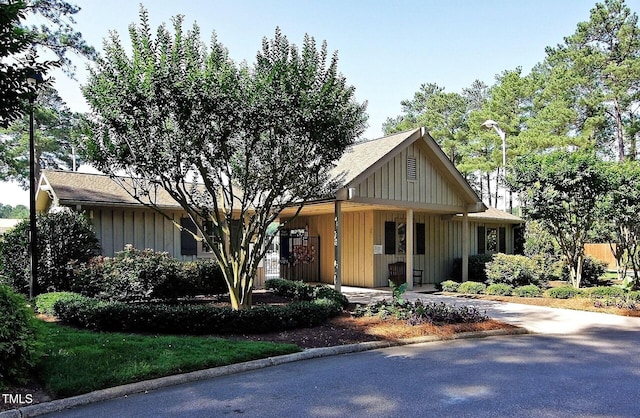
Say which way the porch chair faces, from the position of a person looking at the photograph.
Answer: facing the viewer and to the right of the viewer

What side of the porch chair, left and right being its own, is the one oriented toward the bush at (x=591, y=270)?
left

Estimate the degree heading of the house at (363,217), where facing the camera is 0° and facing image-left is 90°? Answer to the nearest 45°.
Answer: approximately 315°

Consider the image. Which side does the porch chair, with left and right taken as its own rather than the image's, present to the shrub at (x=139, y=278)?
right

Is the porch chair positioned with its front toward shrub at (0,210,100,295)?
no

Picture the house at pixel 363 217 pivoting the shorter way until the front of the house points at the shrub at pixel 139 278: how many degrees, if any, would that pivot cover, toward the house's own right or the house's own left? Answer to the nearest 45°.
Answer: approximately 90° to the house's own right

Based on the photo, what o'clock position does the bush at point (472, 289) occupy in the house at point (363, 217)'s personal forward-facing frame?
The bush is roughly at 11 o'clock from the house.

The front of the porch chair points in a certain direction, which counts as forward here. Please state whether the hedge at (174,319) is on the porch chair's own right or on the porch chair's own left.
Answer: on the porch chair's own right

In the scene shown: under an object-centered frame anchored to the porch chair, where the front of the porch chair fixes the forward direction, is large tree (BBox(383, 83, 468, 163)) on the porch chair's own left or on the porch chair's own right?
on the porch chair's own left
